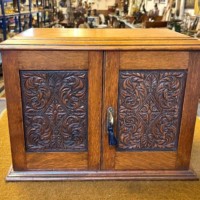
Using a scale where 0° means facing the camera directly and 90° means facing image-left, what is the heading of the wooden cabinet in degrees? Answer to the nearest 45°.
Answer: approximately 0°
